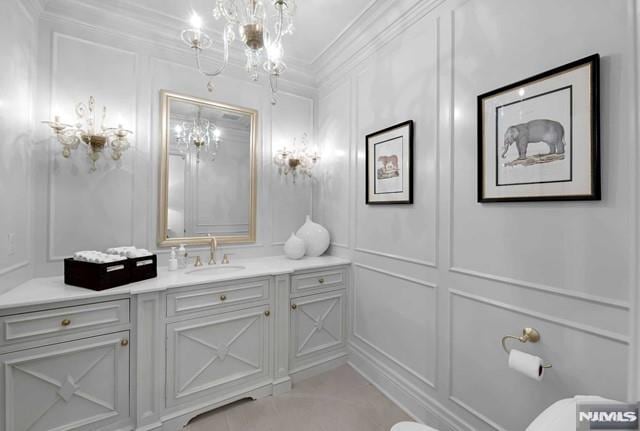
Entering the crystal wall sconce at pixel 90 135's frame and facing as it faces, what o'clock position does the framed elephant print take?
The framed elephant print is roughly at 11 o'clock from the crystal wall sconce.

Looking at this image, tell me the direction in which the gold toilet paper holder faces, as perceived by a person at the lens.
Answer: facing the viewer and to the left of the viewer

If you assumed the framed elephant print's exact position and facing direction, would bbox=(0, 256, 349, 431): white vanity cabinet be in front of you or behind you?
in front

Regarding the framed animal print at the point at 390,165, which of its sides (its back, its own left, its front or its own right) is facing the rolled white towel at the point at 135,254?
front

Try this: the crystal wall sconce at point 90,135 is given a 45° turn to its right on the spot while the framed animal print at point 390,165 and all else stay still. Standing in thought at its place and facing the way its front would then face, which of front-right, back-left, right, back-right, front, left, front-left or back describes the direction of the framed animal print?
left

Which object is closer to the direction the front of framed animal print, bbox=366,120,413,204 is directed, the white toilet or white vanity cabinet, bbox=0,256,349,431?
the white vanity cabinet

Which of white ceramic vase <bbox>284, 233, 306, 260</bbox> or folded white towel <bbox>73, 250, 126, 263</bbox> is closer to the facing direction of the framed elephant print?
the folded white towel

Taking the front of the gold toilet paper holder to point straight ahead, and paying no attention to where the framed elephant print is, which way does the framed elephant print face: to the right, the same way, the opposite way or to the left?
the same way

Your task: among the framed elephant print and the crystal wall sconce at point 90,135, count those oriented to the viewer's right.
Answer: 0

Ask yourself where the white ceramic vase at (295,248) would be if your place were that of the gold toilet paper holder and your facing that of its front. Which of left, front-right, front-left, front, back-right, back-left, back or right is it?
front-right

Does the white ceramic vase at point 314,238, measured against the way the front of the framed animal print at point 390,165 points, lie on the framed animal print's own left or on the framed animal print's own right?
on the framed animal print's own right

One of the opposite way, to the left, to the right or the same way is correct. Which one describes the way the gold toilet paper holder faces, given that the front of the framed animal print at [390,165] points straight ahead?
the same way

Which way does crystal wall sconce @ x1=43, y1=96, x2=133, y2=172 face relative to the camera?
toward the camera

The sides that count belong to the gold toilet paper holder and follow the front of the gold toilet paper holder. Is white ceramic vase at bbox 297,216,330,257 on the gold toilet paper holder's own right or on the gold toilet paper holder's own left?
on the gold toilet paper holder's own right

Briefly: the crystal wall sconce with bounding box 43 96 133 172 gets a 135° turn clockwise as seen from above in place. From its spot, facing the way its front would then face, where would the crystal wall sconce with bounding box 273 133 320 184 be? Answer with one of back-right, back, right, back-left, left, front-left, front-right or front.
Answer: back-right

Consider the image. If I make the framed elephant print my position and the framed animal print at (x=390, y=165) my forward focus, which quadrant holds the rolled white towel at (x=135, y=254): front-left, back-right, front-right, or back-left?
front-left

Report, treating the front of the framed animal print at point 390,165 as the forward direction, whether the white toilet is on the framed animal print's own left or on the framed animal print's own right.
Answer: on the framed animal print's own left

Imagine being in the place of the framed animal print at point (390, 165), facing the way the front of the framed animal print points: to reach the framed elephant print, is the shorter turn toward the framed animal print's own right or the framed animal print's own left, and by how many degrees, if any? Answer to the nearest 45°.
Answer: approximately 90° to the framed animal print's own left
